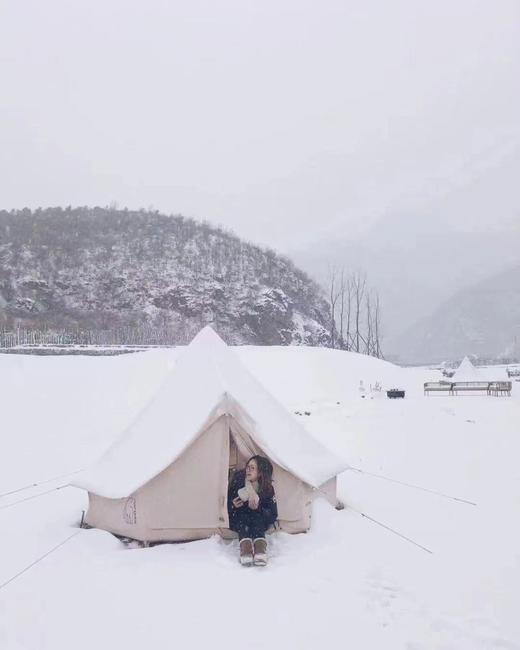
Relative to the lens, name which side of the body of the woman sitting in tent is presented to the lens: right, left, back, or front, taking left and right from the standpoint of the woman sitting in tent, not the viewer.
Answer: front

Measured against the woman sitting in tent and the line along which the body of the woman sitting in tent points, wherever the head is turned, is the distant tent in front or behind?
behind

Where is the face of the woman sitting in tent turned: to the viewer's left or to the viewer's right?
to the viewer's left

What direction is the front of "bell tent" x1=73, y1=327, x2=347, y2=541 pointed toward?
toward the camera
